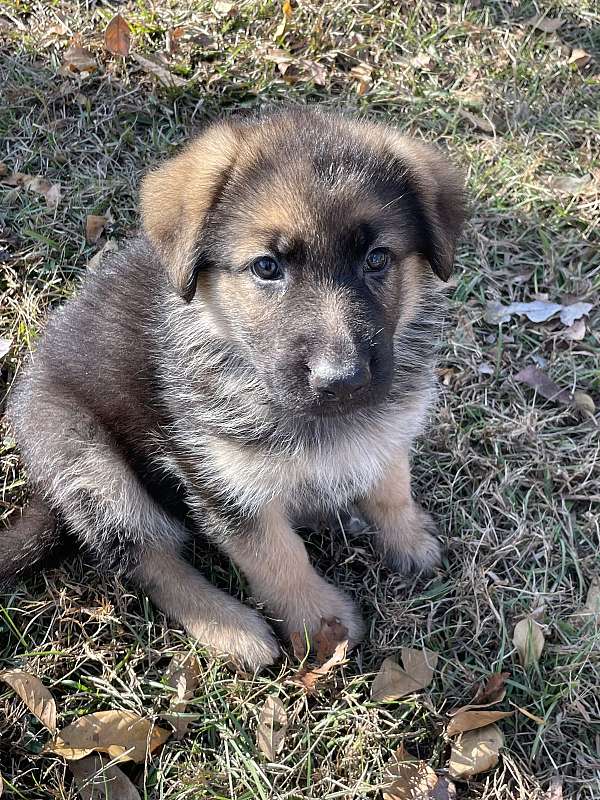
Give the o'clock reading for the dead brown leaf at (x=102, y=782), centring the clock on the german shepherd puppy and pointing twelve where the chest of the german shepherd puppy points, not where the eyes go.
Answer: The dead brown leaf is roughly at 3 o'clock from the german shepherd puppy.

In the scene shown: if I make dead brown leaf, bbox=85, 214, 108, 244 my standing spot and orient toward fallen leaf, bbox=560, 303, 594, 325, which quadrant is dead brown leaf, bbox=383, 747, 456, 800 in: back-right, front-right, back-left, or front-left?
front-right

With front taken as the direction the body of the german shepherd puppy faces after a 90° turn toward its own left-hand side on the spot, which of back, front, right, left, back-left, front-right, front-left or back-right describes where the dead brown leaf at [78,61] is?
front-left

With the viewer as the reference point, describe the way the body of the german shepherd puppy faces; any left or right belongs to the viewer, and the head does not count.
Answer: facing the viewer and to the right of the viewer

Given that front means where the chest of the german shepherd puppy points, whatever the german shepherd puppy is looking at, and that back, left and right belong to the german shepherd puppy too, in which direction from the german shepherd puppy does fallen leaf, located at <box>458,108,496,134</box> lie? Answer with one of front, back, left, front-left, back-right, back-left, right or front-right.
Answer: left

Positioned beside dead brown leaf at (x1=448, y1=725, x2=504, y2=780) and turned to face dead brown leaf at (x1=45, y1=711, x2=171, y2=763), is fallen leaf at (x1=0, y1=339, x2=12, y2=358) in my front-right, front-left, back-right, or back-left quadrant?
front-right

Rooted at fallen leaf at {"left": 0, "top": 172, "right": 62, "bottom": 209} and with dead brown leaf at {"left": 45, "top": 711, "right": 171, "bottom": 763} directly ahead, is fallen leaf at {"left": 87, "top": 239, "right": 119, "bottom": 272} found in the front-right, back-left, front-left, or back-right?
front-left

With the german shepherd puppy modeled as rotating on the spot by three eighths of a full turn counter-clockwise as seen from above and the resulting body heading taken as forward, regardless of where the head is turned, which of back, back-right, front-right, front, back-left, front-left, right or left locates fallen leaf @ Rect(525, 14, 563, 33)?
front-right

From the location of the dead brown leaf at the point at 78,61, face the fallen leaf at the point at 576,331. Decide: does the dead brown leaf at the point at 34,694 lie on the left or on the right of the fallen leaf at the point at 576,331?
right

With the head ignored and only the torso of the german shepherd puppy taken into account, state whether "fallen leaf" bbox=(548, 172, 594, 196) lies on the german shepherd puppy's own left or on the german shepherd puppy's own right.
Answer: on the german shepherd puppy's own left
